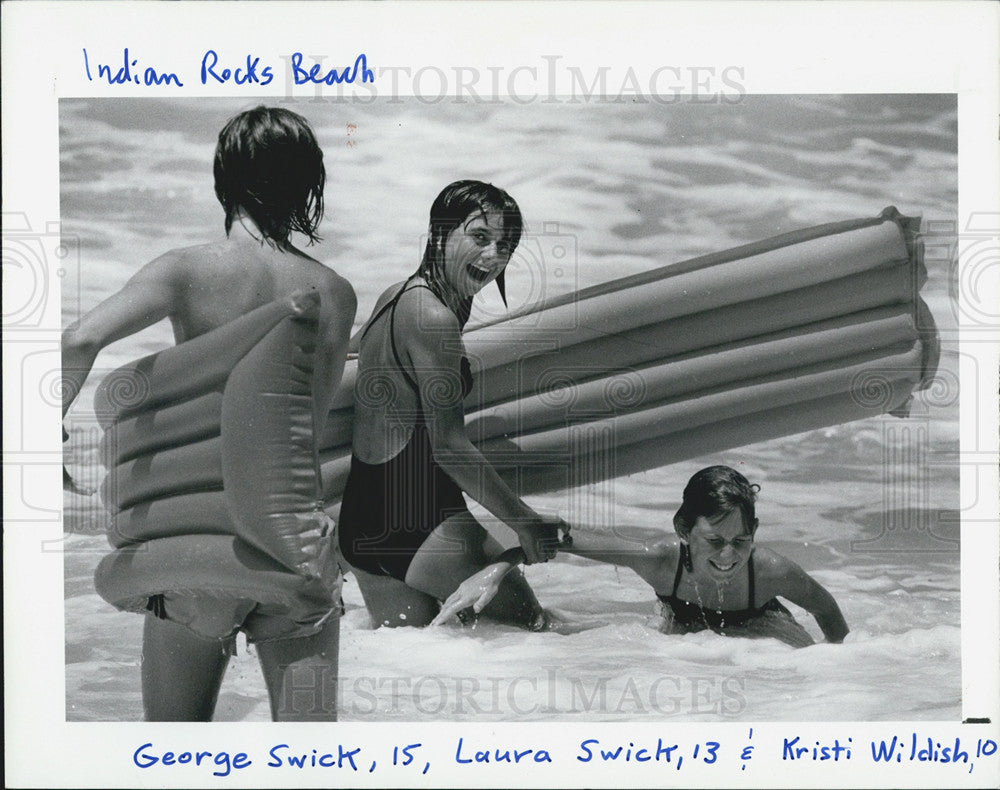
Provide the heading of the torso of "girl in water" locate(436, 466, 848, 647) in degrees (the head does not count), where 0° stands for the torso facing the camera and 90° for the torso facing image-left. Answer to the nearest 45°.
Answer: approximately 0°
